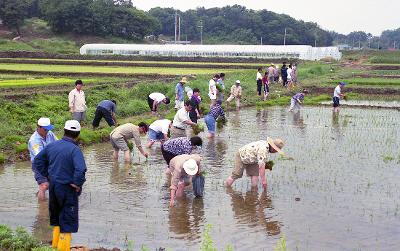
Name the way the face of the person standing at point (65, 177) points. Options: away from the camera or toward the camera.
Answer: away from the camera

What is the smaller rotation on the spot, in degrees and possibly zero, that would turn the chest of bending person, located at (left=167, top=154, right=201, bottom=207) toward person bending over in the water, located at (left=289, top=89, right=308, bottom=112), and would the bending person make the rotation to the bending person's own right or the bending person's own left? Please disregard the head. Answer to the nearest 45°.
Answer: approximately 180°

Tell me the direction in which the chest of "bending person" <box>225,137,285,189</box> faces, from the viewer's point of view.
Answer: to the viewer's right
